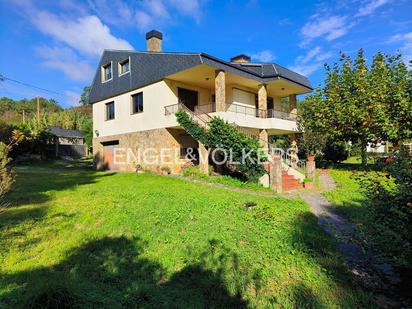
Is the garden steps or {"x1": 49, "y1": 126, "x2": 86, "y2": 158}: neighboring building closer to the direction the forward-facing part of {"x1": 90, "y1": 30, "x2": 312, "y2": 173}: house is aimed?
the garden steps

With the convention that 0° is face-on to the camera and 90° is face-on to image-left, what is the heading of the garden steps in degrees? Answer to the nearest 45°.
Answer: approximately 315°

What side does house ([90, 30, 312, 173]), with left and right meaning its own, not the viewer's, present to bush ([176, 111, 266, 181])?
front

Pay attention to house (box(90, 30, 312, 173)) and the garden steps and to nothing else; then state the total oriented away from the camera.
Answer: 0

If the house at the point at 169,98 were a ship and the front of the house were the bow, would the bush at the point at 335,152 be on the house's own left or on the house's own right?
on the house's own left

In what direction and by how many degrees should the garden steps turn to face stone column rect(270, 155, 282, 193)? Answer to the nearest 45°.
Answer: approximately 45° to its right

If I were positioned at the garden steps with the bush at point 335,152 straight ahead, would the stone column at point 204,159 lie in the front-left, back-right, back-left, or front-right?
back-left

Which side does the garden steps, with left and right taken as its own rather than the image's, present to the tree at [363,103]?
left

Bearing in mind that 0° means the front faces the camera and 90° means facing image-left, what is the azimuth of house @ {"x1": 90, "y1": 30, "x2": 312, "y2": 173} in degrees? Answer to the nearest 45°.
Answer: approximately 315°

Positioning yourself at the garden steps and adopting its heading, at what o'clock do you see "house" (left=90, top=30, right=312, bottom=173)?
The house is roughly at 5 o'clock from the garden steps.
